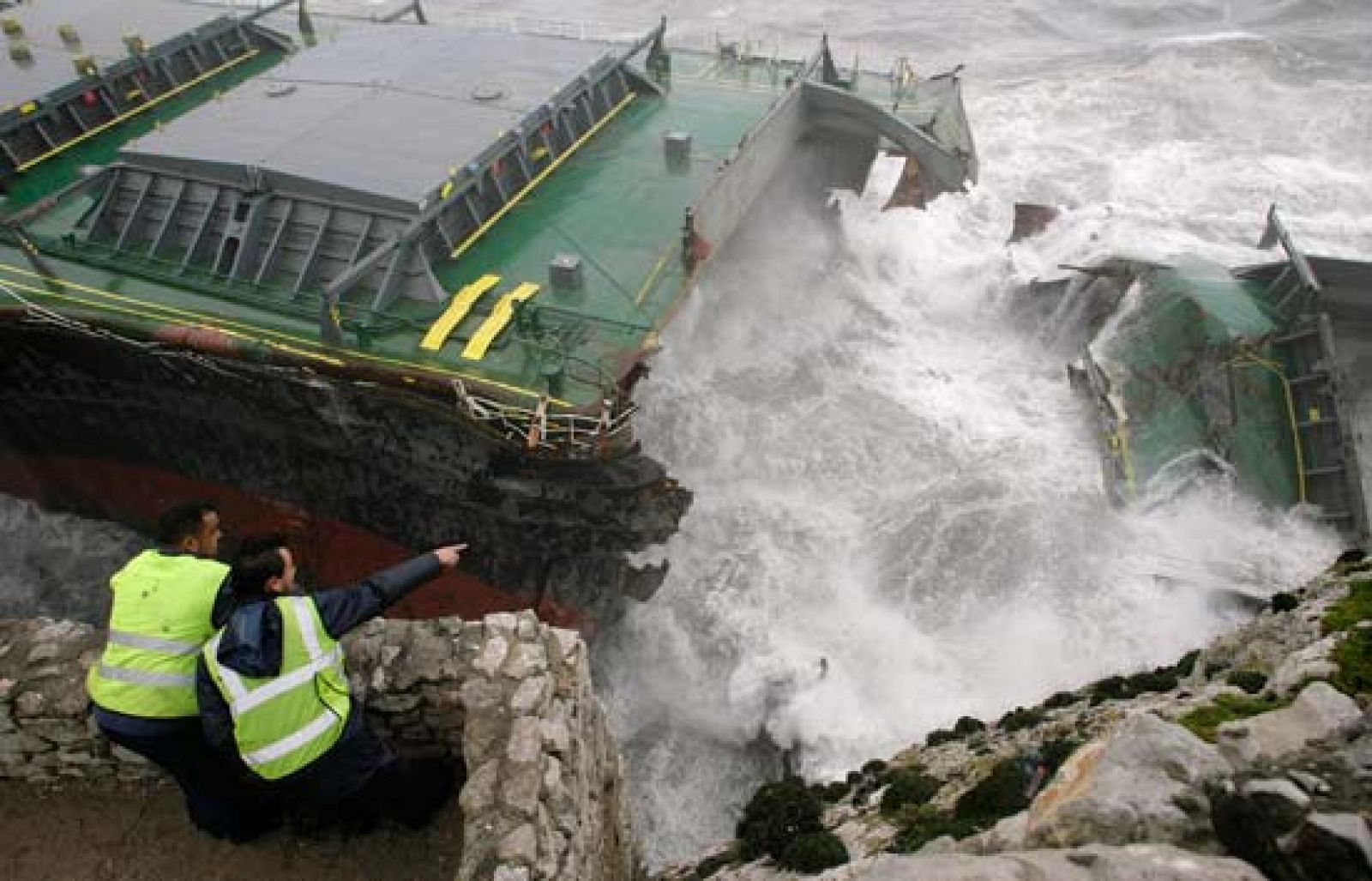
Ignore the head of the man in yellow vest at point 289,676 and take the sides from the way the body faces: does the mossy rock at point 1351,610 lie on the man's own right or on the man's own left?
on the man's own right

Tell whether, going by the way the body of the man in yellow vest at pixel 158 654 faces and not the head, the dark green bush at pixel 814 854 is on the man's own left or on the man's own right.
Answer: on the man's own right

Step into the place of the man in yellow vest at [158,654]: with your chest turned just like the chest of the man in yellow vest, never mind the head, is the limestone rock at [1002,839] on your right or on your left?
on your right

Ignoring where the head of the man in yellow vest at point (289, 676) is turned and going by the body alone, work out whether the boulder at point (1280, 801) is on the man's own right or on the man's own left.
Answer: on the man's own right

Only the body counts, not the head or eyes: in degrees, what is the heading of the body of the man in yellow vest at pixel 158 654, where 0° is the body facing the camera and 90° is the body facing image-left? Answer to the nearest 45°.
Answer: approximately 225°

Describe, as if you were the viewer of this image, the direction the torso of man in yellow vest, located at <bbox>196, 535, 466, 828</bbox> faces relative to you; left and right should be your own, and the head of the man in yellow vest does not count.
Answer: facing away from the viewer and to the right of the viewer

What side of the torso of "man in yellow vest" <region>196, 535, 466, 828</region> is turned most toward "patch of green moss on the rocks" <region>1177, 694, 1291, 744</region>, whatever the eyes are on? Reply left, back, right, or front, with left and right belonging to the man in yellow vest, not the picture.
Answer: right
